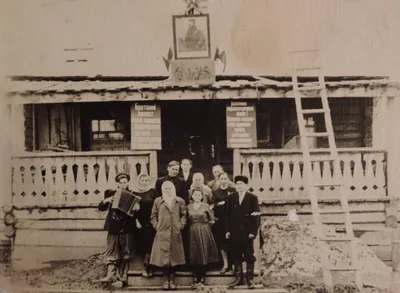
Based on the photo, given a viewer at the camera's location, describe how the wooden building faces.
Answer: facing the viewer

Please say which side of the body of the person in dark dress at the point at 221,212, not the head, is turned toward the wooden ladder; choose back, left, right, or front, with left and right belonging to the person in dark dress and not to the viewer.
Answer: left

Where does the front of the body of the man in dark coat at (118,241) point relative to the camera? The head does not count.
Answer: toward the camera

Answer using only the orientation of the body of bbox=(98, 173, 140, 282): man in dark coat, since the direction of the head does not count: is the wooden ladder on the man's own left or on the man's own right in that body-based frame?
on the man's own left

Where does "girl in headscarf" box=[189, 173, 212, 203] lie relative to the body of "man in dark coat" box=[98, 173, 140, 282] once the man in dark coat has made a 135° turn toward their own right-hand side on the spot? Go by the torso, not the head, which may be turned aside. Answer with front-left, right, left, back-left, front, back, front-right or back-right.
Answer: back-right

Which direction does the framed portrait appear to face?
toward the camera
